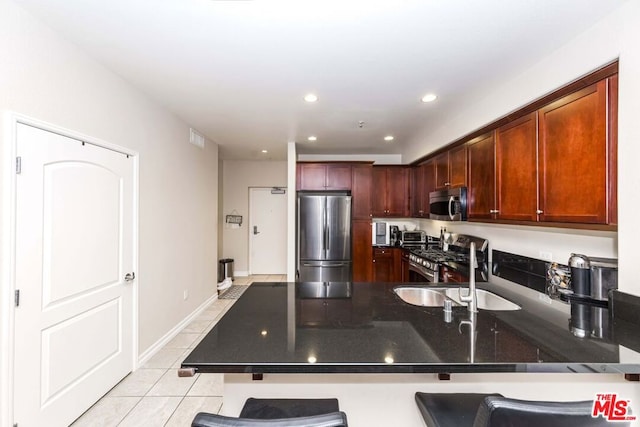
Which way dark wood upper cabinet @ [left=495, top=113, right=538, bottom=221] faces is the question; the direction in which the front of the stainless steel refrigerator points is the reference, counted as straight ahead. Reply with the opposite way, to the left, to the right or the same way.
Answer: to the right

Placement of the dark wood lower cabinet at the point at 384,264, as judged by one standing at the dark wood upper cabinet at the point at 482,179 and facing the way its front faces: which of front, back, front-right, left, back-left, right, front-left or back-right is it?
right

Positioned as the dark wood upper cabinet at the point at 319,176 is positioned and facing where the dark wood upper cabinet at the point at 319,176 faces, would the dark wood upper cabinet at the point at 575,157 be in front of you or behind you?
in front

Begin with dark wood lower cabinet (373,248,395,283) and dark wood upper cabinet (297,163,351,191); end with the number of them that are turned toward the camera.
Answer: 2

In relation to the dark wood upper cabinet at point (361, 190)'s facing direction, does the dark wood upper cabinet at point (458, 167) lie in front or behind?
in front

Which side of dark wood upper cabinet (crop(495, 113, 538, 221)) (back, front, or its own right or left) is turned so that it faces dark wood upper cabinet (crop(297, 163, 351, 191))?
right

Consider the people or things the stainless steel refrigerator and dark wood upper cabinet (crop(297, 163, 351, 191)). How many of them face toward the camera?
2

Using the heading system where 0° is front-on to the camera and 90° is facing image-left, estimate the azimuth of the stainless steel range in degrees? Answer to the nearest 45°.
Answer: approximately 45°
